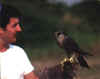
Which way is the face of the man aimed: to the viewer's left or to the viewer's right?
to the viewer's right

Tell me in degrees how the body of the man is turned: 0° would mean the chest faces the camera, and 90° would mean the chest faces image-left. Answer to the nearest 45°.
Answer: approximately 315°
